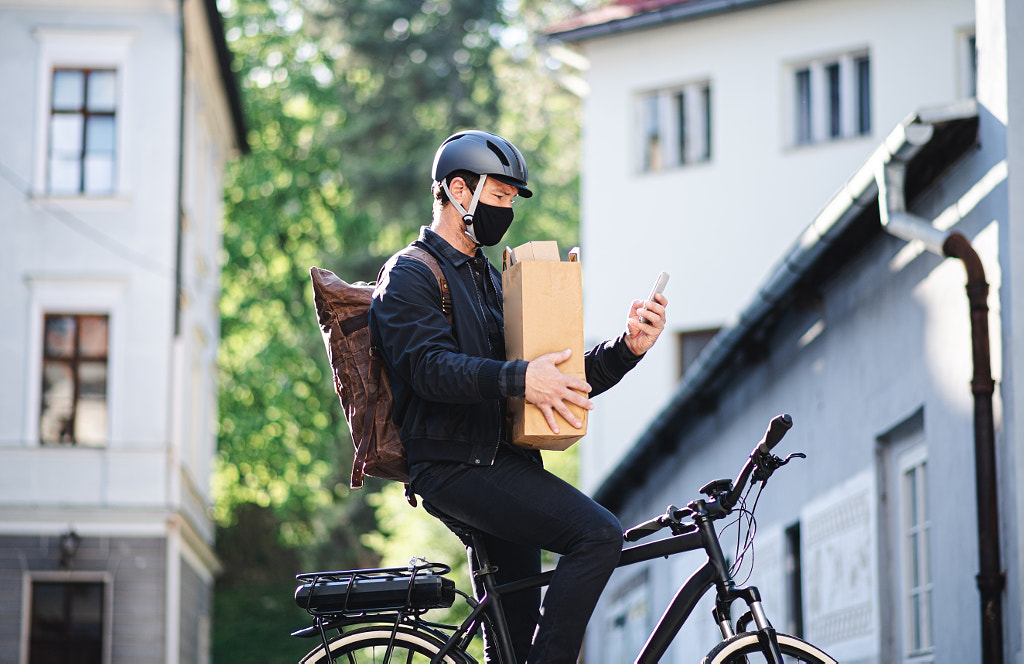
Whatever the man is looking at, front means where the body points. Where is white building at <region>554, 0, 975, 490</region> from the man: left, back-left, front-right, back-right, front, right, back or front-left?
left

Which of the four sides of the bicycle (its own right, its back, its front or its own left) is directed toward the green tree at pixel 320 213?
left

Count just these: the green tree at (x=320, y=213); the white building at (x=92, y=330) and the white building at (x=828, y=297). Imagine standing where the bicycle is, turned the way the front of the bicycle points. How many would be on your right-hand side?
0

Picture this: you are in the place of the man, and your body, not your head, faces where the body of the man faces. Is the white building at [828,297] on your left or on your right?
on your left

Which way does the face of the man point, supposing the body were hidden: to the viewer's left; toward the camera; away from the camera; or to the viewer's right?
to the viewer's right

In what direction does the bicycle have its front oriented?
to the viewer's right

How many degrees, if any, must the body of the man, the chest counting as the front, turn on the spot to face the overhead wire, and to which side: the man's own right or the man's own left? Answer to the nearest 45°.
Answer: approximately 90° to the man's own left

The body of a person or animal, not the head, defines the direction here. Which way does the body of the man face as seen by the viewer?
to the viewer's right

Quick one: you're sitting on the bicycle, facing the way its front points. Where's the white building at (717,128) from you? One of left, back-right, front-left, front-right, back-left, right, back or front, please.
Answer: left
